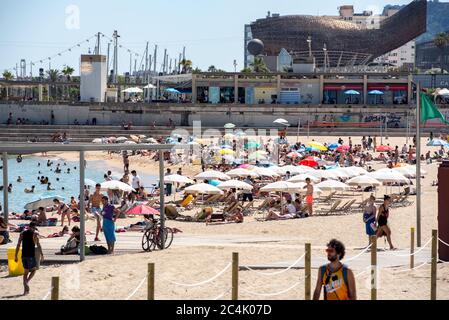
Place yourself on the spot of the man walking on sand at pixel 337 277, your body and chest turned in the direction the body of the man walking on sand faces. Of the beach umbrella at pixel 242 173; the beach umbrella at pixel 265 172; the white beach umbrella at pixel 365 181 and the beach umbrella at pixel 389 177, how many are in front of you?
0

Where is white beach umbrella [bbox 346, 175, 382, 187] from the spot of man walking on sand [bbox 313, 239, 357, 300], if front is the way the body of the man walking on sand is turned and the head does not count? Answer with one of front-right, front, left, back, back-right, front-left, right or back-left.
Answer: back-right

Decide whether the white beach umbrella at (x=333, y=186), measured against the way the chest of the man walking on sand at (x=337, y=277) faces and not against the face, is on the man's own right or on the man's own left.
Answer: on the man's own right

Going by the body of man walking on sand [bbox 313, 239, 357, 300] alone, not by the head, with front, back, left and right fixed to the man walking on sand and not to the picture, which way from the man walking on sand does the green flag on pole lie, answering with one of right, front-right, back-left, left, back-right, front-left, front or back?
back-right

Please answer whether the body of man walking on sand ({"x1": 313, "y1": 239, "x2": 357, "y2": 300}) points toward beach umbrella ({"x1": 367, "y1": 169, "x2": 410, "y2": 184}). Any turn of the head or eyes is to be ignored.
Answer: no

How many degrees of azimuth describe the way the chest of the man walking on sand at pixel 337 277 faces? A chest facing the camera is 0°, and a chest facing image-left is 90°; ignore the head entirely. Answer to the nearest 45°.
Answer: approximately 45°

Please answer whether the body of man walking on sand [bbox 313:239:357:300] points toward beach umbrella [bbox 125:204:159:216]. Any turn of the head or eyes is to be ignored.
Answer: no

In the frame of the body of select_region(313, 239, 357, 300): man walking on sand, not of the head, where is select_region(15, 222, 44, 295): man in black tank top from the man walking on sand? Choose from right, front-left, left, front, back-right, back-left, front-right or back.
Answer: right

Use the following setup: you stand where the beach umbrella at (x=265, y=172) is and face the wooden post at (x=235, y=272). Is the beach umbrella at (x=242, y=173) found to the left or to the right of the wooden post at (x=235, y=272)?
right

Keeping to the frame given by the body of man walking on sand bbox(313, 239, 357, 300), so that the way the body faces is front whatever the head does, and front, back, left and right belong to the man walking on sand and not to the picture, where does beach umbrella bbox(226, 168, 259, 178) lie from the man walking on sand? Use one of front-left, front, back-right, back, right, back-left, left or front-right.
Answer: back-right

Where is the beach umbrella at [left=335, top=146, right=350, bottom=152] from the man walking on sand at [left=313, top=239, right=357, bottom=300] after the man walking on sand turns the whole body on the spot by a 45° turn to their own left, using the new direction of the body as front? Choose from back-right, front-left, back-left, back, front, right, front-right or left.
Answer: back

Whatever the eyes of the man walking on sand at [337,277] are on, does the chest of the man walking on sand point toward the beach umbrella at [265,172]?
no

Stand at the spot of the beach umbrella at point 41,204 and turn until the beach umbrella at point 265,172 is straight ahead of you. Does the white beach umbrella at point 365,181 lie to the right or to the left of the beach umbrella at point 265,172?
right
